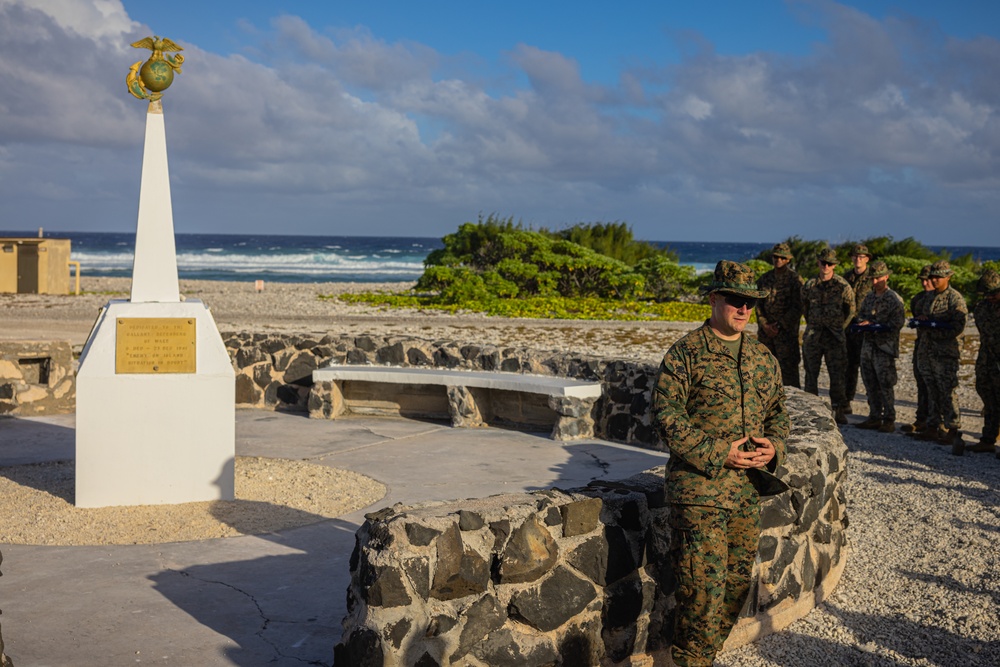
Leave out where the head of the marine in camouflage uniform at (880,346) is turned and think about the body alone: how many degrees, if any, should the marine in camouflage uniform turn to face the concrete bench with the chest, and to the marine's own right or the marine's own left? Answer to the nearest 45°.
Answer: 0° — they already face it

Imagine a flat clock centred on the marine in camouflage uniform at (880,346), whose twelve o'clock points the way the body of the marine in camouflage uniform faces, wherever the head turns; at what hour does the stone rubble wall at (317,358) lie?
The stone rubble wall is roughly at 1 o'clock from the marine in camouflage uniform.

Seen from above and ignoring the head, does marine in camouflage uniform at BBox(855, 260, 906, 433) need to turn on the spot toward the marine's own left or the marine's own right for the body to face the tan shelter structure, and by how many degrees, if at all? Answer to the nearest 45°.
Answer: approximately 90° to the marine's own right

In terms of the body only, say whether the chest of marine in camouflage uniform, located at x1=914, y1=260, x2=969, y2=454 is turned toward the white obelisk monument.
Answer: yes

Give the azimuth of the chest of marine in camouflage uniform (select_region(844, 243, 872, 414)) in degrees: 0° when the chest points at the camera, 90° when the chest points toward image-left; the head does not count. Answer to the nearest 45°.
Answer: approximately 45°

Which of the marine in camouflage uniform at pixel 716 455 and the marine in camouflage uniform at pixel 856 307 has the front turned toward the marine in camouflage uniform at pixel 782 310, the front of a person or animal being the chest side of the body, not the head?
the marine in camouflage uniform at pixel 856 307

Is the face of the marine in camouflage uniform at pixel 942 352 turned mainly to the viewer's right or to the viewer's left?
to the viewer's left

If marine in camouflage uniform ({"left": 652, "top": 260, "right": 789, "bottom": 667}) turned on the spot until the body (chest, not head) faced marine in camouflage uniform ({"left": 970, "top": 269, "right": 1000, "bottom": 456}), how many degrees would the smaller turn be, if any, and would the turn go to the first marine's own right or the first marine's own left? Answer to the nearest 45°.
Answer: approximately 135° to the first marine's own left

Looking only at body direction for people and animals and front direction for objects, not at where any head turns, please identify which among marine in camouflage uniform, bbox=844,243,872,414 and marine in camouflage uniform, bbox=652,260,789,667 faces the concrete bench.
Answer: marine in camouflage uniform, bbox=844,243,872,414

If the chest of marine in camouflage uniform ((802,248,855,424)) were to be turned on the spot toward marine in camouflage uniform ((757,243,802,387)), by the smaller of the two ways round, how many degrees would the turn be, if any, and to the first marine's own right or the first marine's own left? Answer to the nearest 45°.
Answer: approximately 45° to the first marine's own right
